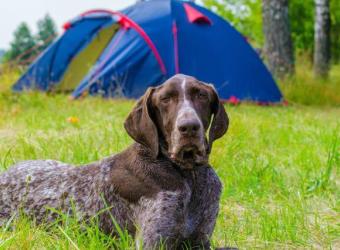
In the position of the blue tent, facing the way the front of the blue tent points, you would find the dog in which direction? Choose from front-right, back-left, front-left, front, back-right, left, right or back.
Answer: front-left

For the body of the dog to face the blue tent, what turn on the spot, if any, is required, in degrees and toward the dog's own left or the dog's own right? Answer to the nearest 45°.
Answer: approximately 135° to the dog's own left

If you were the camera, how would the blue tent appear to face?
facing the viewer and to the left of the viewer

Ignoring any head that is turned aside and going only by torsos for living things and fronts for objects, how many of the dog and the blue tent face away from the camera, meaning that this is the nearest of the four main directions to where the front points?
0

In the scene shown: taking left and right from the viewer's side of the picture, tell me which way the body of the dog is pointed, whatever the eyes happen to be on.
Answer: facing the viewer and to the right of the viewer

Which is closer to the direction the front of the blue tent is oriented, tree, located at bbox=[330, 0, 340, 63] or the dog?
the dog

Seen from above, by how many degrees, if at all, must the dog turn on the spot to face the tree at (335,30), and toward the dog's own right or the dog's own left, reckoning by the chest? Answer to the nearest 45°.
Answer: approximately 90° to the dog's own left

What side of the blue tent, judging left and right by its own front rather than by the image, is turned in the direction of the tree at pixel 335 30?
back

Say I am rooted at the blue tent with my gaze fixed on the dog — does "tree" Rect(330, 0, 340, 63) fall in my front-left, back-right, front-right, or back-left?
back-left
